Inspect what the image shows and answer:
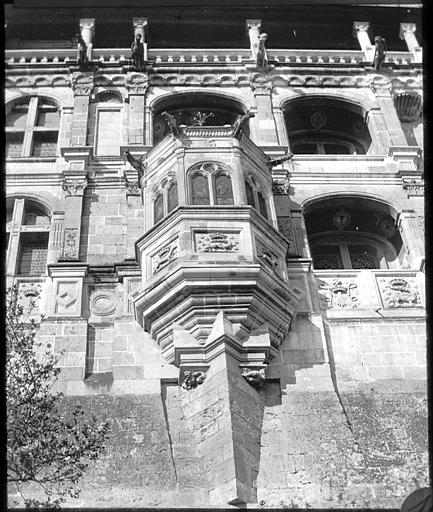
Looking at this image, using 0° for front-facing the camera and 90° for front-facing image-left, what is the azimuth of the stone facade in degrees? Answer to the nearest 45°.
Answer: approximately 0°
